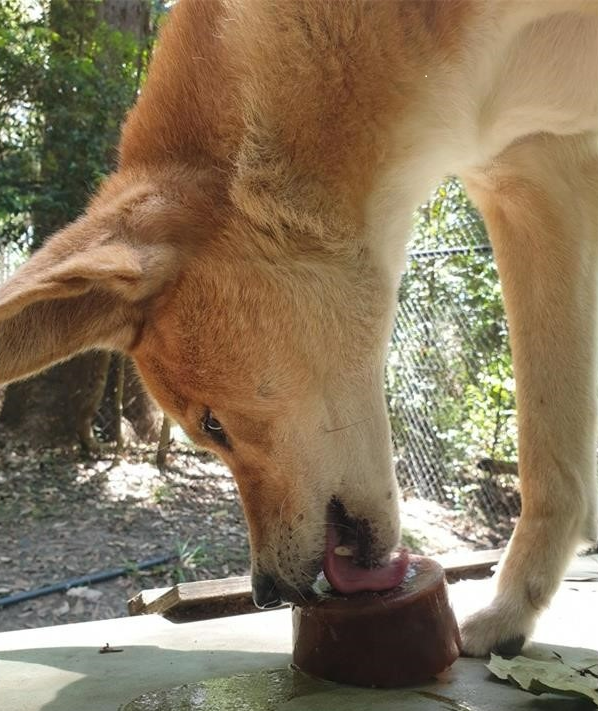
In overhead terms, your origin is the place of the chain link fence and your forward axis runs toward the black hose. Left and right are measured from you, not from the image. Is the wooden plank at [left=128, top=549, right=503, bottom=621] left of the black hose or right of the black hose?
left

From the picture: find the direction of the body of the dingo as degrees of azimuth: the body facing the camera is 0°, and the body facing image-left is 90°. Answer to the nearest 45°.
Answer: approximately 90°

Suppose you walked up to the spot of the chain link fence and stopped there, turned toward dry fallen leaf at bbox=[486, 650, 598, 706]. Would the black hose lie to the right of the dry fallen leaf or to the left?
right

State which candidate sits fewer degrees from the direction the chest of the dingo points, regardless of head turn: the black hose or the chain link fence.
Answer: the black hose

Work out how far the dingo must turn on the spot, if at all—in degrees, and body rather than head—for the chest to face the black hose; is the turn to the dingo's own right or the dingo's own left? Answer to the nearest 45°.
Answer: approximately 45° to the dingo's own right

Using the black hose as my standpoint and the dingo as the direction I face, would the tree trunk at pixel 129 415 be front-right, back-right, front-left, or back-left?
back-left
